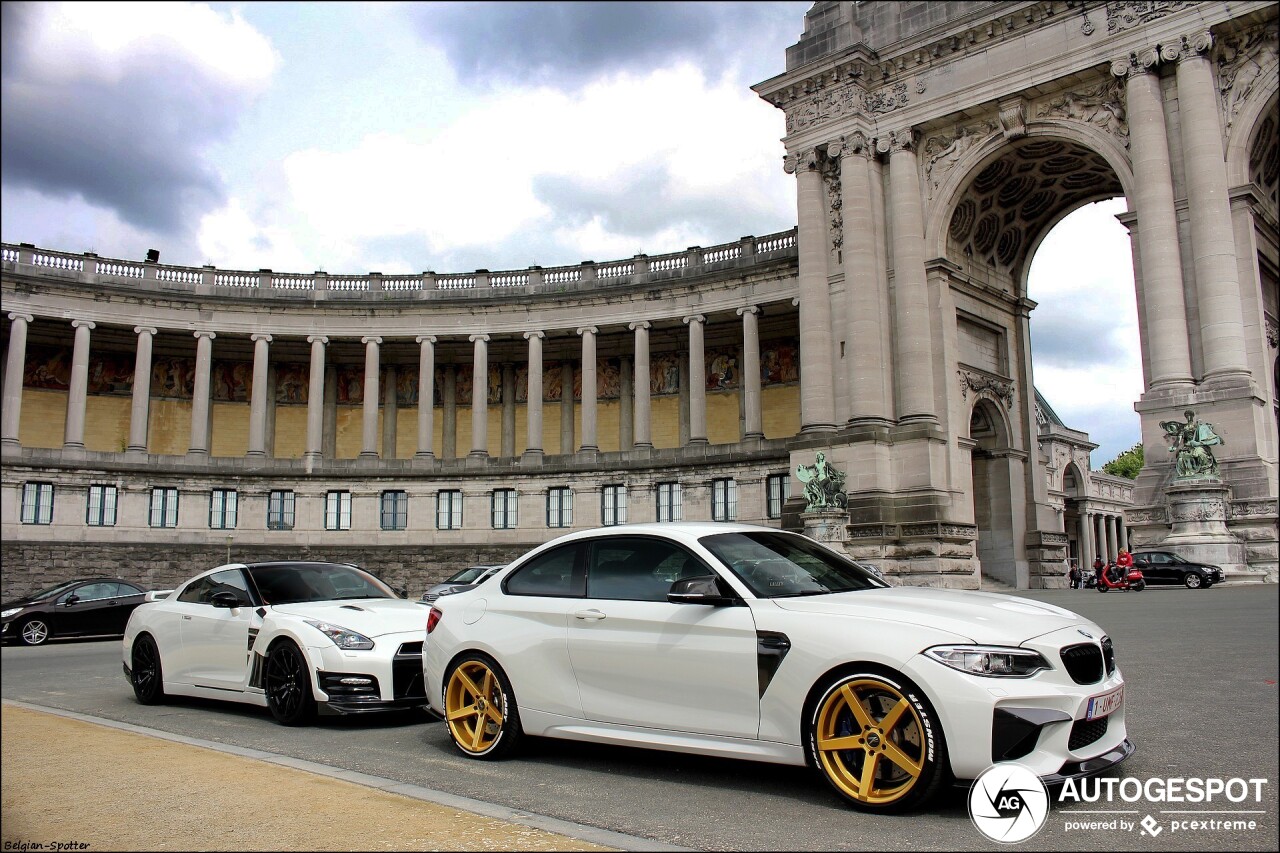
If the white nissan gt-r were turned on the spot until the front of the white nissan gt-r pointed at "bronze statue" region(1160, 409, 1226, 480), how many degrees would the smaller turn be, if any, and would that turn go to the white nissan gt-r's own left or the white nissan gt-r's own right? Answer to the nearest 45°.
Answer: approximately 45° to the white nissan gt-r's own left

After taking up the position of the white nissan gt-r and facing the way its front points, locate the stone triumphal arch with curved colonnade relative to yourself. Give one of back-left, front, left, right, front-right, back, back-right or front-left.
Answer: left

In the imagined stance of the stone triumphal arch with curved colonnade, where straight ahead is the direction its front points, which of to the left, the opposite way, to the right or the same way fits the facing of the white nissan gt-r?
to the left

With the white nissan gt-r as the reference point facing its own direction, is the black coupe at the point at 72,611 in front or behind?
behind

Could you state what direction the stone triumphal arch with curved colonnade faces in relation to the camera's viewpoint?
facing the viewer and to the left of the viewer

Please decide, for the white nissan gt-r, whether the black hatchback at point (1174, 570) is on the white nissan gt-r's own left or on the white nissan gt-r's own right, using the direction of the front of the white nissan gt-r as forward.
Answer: on the white nissan gt-r's own left

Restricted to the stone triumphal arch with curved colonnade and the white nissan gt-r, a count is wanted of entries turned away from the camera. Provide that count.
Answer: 0

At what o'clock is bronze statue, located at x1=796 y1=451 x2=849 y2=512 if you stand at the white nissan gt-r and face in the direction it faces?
The bronze statue is roughly at 9 o'clock from the white nissan gt-r.

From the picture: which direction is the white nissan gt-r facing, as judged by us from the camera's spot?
facing the viewer and to the right of the viewer

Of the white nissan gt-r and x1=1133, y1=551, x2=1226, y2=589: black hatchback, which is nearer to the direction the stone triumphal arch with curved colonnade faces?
the white nissan gt-r

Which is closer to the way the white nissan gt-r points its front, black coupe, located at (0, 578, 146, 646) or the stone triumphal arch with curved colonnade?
the stone triumphal arch with curved colonnade

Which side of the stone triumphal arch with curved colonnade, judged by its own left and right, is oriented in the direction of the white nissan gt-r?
front
